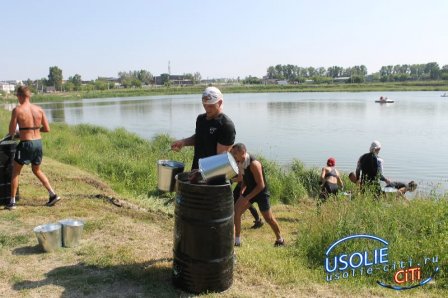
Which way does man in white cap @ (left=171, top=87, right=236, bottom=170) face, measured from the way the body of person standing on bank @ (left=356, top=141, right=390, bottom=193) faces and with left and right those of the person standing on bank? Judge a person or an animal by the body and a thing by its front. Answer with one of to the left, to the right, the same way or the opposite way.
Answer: the opposite way

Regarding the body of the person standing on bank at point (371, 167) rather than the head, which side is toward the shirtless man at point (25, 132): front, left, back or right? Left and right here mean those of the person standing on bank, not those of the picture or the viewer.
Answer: back

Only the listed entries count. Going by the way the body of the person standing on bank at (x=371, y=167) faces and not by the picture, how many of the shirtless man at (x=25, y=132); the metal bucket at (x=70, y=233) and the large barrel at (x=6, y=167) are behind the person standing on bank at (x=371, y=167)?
3

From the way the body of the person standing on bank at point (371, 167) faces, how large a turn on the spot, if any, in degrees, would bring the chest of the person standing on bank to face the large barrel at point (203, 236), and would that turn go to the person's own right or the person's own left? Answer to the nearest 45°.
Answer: approximately 135° to the person's own right

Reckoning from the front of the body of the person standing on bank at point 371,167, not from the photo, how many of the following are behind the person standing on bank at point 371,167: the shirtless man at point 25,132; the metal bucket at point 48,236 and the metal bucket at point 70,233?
3
